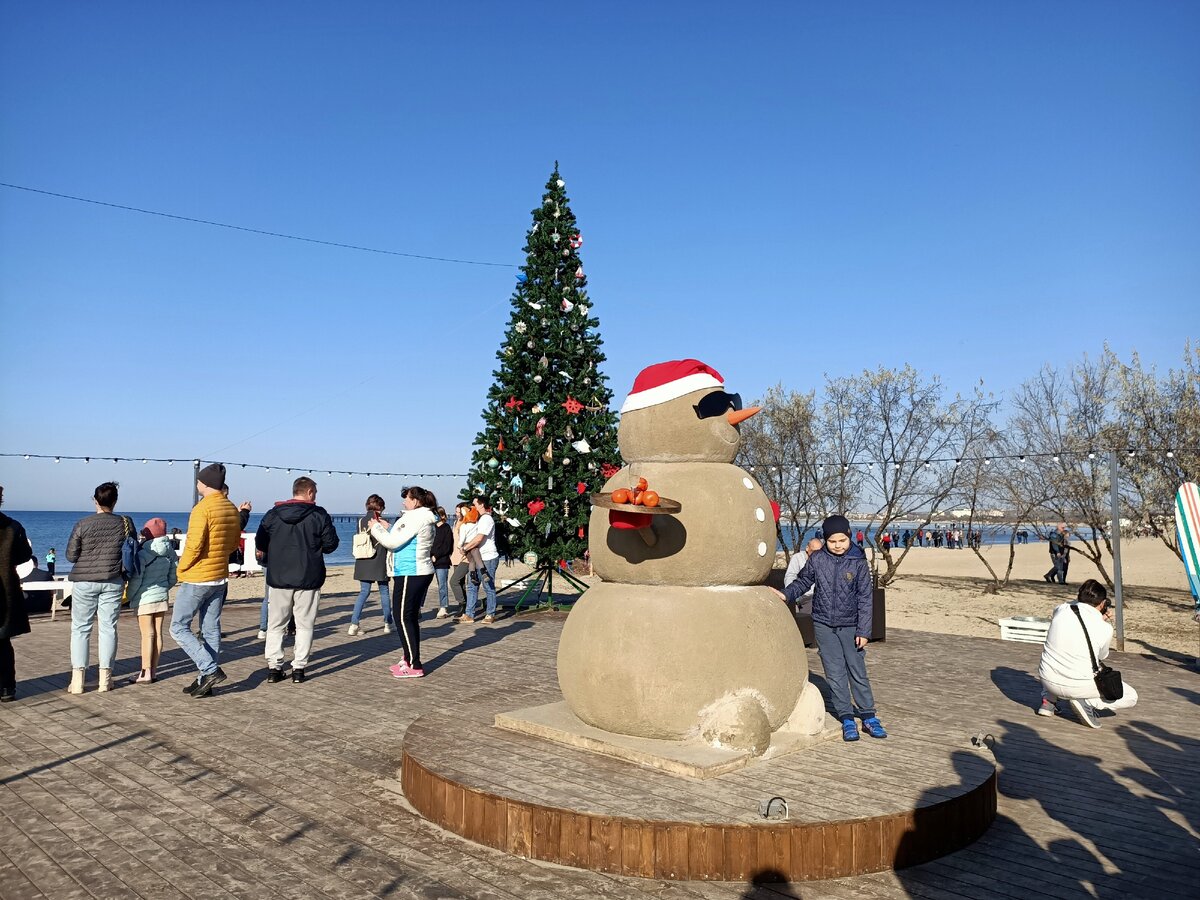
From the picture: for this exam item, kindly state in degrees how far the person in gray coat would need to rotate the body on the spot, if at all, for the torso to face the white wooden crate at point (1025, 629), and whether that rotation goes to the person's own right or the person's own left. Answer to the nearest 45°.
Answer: approximately 90° to the person's own right

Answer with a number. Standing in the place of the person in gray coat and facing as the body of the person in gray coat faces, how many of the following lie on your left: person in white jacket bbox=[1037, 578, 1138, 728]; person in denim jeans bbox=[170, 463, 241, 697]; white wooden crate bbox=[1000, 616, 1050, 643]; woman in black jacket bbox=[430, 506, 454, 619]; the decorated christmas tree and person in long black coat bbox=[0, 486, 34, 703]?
1

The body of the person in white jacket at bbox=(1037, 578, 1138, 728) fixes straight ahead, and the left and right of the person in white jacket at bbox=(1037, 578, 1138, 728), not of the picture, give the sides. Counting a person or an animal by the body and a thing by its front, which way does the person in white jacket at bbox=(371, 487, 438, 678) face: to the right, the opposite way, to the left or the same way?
the opposite way

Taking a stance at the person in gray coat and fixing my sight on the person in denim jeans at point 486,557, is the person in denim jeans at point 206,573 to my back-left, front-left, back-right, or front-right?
front-right

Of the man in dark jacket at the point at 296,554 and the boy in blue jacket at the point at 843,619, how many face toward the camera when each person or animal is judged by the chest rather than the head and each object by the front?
1

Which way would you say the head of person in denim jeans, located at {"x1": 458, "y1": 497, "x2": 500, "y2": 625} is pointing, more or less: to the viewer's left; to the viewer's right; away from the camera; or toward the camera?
to the viewer's left

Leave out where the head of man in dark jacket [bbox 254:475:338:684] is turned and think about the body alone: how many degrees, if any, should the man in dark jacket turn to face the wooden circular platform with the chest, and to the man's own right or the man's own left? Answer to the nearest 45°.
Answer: approximately 135° to the man's own right

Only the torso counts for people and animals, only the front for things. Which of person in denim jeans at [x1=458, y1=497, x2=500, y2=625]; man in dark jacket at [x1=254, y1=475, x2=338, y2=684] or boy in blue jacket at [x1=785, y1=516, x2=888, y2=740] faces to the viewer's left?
the person in denim jeans

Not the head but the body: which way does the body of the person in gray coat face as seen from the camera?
away from the camera

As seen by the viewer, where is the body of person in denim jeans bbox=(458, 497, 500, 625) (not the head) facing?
to the viewer's left

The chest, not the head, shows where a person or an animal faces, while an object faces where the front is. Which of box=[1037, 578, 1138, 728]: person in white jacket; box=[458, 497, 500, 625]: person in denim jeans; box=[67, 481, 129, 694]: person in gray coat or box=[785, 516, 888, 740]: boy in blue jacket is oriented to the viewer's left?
the person in denim jeans

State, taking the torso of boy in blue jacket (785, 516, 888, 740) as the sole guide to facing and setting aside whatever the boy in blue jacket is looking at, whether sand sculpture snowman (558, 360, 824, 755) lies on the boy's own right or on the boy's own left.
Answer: on the boy's own right

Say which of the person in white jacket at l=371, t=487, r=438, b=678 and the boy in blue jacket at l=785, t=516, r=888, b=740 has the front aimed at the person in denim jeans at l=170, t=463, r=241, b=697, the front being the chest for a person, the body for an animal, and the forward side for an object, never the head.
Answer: the person in white jacket

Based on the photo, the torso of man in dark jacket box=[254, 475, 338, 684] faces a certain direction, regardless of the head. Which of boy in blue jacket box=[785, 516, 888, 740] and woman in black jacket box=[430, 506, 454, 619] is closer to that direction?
the woman in black jacket

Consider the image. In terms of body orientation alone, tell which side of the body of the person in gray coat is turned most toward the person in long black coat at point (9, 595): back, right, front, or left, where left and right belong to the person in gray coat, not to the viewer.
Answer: left

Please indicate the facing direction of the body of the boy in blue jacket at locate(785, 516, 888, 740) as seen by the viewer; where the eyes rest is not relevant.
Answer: toward the camera
